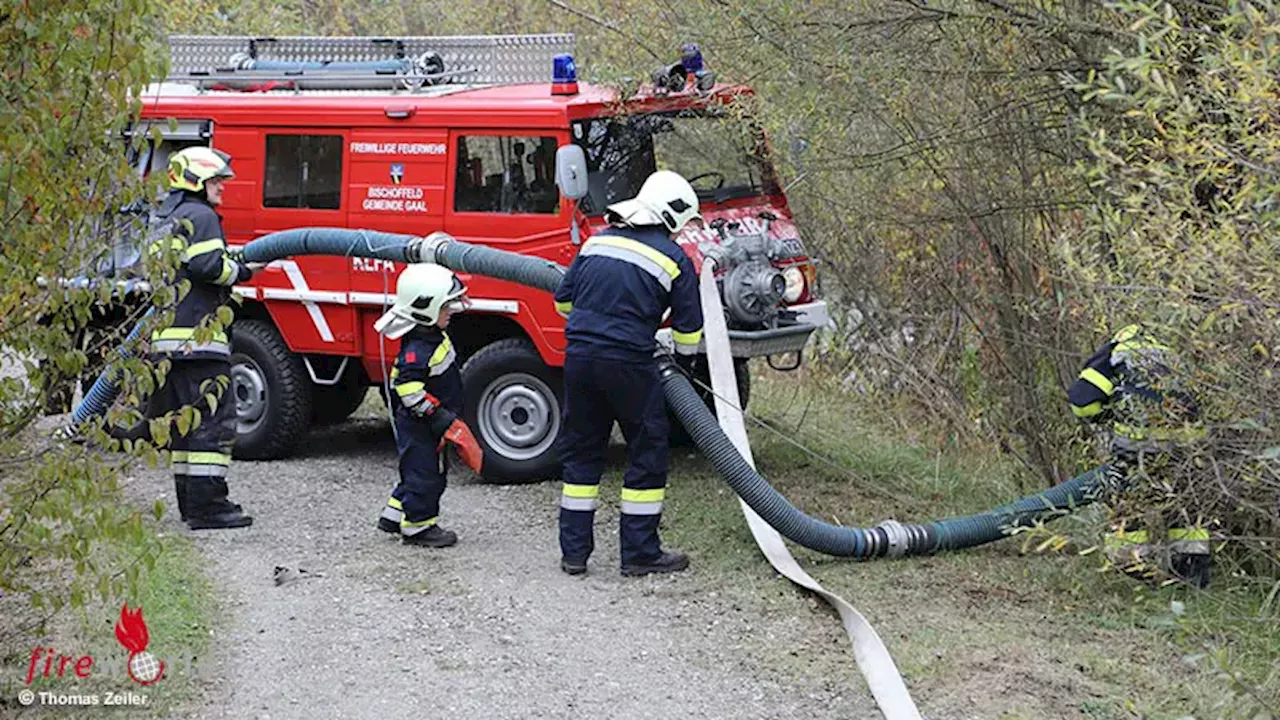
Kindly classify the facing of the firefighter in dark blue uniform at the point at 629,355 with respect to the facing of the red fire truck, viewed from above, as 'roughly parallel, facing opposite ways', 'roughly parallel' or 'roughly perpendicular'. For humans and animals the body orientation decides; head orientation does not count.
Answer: roughly perpendicular

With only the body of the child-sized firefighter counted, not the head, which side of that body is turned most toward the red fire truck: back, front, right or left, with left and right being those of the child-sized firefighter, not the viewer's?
left

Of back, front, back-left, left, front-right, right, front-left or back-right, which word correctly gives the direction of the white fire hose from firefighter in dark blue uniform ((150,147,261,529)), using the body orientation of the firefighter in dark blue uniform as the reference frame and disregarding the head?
front-right

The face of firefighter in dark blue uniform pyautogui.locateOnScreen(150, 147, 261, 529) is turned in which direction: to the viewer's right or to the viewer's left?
to the viewer's right

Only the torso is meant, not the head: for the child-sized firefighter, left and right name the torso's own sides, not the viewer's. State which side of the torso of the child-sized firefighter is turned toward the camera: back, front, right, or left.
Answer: right

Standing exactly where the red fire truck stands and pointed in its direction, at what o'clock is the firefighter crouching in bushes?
The firefighter crouching in bushes is roughly at 12 o'clock from the red fire truck.

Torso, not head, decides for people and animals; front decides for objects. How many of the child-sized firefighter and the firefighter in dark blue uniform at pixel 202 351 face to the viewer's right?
2

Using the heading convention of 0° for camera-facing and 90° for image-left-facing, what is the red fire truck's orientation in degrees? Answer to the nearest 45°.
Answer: approximately 315°

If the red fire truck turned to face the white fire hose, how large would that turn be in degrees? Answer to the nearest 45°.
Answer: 0° — it already faces it

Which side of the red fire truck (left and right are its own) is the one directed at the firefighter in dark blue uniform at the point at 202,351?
right

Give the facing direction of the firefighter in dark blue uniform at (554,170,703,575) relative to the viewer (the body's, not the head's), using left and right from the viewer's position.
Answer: facing away from the viewer and to the right of the viewer

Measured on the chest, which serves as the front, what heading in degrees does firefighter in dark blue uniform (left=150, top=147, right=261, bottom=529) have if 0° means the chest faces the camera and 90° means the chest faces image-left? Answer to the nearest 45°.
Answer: approximately 270°

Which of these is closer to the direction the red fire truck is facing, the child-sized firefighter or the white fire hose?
the white fire hose
